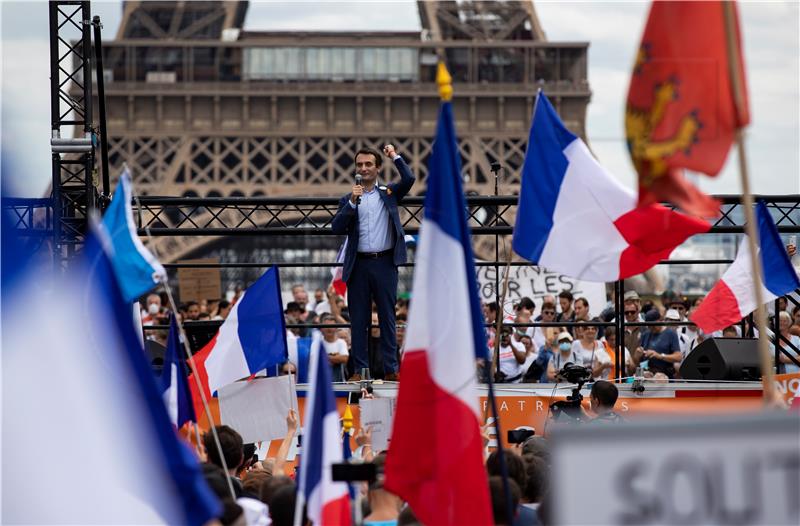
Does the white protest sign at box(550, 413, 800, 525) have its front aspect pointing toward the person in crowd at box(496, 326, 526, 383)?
no

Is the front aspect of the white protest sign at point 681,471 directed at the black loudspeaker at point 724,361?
no

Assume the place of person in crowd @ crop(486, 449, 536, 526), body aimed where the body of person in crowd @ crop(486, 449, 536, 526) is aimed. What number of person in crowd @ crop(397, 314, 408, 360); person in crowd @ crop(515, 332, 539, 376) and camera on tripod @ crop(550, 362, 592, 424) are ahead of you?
3

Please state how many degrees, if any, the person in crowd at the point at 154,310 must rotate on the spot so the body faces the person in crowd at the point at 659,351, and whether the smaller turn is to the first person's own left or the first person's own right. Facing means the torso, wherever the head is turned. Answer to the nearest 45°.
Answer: approximately 45° to the first person's own left

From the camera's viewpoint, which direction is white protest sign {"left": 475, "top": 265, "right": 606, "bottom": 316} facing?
toward the camera

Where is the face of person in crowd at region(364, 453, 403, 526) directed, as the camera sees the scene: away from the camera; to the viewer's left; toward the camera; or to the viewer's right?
away from the camera

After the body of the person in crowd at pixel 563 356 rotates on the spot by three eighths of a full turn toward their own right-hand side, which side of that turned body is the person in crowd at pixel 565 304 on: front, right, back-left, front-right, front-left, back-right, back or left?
front-right

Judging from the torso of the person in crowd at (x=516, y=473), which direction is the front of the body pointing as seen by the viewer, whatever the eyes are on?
away from the camera

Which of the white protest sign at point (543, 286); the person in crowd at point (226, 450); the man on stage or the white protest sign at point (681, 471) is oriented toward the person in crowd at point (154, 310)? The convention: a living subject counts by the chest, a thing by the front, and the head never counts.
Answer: the person in crowd at point (226, 450)

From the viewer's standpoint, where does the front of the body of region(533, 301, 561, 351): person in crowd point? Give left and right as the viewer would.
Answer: facing the viewer

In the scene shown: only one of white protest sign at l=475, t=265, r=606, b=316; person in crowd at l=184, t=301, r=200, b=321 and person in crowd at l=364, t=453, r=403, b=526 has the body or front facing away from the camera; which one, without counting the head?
person in crowd at l=364, t=453, r=403, b=526

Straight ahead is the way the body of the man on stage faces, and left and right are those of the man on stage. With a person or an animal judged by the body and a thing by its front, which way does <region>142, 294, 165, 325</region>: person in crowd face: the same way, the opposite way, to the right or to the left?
the same way

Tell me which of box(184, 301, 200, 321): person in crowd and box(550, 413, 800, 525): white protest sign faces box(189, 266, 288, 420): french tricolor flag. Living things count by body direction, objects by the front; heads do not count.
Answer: the person in crowd

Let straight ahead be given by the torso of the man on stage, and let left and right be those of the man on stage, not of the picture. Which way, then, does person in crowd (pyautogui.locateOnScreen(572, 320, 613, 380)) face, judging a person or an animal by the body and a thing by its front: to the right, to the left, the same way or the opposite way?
the same way

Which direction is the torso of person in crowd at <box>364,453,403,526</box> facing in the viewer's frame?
away from the camera

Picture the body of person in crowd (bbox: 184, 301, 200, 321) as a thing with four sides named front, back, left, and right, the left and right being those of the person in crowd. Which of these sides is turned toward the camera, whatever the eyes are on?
front

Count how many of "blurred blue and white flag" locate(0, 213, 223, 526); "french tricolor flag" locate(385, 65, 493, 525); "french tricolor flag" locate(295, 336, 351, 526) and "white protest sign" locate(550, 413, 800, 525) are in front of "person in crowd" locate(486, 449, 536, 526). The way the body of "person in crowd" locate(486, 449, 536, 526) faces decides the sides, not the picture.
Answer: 0

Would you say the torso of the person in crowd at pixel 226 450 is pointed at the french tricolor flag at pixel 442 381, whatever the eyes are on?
no

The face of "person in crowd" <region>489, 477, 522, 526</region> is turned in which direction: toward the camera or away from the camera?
away from the camera

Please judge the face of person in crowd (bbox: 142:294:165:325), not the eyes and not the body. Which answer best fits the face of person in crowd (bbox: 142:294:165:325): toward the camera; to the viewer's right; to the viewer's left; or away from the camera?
toward the camera
